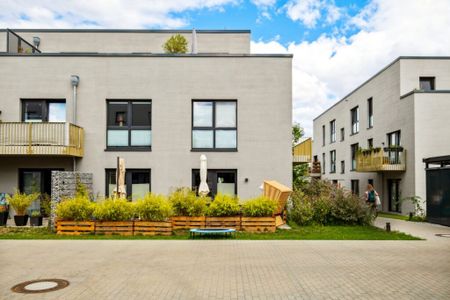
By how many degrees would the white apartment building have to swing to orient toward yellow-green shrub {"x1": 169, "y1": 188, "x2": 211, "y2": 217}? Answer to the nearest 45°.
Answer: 0° — it already faces it

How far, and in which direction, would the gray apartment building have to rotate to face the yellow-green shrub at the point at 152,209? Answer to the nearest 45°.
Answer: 0° — it already faces it

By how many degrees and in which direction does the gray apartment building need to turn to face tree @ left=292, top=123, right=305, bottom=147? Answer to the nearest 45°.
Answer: approximately 135° to its left

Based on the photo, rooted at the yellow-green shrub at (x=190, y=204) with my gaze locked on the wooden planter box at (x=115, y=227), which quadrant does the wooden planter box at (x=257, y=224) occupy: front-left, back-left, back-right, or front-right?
back-left

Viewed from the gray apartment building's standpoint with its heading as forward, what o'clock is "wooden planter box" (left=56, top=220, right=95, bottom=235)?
The wooden planter box is roughly at 1 o'clock from the gray apartment building.

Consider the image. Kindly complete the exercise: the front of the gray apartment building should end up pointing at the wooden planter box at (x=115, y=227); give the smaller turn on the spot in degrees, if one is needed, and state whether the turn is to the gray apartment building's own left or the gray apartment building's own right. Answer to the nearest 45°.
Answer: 0° — it already faces it

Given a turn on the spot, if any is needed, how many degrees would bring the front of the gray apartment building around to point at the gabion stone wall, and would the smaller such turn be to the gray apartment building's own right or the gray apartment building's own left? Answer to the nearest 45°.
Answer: approximately 45° to the gray apartment building's own right

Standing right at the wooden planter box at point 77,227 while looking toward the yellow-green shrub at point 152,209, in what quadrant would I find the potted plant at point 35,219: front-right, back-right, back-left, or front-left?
back-left

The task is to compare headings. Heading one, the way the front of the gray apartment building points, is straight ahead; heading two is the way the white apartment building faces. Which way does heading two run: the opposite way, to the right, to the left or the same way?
to the right
